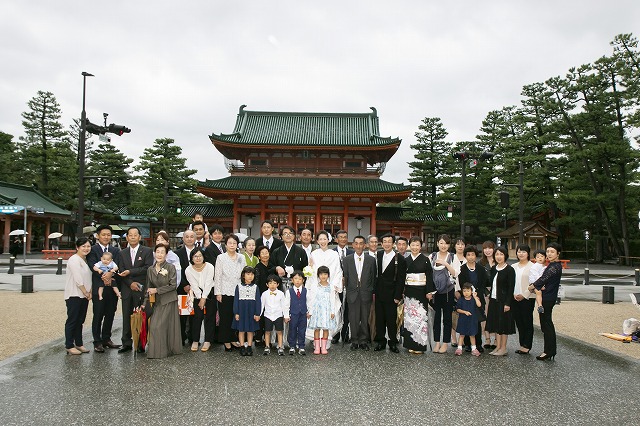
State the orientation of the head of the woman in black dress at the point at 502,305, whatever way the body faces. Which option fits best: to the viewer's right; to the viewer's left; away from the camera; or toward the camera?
toward the camera

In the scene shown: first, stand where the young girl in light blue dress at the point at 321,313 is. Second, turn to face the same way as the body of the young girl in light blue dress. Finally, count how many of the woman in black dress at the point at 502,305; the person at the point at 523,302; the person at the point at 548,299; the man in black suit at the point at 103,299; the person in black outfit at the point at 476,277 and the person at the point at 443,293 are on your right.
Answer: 1

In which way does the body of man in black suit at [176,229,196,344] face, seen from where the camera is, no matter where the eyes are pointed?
toward the camera

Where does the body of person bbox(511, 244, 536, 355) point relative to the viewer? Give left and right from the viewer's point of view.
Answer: facing the viewer and to the left of the viewer

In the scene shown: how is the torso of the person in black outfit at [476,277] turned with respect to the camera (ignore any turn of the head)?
toward the camera

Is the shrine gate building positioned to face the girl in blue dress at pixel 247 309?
yes

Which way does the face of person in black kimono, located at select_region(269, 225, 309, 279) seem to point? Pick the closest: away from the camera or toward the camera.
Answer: toward the camera

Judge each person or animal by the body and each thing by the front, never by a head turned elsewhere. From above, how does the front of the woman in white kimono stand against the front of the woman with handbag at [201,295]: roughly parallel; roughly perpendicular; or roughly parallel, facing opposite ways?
roughly parallel

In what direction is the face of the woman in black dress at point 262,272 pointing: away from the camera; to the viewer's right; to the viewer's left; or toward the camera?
toward the camera

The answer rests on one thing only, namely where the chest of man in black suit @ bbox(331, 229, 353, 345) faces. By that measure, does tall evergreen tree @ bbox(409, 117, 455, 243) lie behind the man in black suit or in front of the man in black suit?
behind

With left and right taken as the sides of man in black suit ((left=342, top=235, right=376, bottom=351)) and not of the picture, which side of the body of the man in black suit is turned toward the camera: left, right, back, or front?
front
